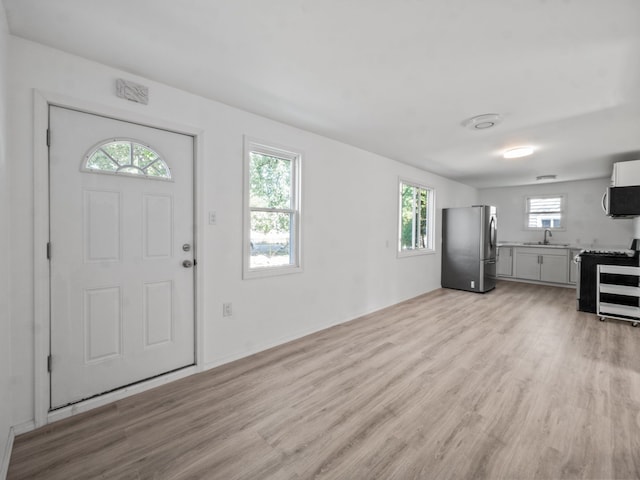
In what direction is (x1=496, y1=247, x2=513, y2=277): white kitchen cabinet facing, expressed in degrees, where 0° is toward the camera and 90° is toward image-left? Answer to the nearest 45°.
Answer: approximately 0°

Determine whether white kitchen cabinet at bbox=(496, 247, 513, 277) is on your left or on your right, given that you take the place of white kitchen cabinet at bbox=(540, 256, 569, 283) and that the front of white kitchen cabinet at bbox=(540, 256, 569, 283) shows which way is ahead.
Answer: on your right

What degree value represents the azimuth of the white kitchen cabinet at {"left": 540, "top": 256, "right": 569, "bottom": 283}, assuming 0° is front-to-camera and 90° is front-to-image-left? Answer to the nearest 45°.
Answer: approximately 0°

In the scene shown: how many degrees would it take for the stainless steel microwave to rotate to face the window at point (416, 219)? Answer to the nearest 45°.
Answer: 0° — it already faces it

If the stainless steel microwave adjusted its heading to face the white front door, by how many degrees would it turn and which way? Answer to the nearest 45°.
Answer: approximately 45° to its left

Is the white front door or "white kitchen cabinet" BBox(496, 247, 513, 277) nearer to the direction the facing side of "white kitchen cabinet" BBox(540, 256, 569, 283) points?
the white front door

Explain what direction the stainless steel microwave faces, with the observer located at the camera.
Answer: facing to the left of the viewer

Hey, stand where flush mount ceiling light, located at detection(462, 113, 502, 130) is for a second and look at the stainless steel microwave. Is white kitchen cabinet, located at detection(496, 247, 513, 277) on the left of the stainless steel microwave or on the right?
left
